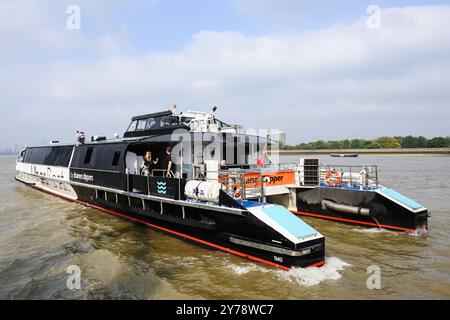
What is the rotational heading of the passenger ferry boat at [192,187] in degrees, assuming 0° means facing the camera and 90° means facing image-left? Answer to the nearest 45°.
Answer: approximately 135°
